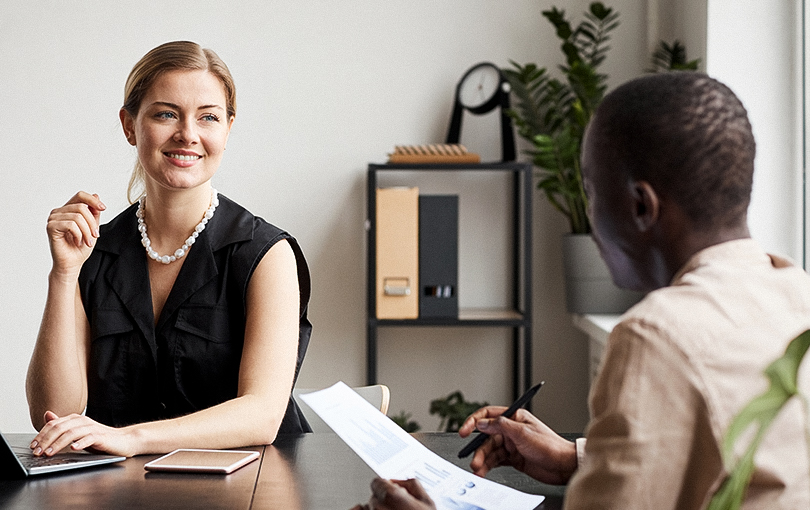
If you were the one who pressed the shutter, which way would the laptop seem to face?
facing away from the viewer and to the right of the viewer

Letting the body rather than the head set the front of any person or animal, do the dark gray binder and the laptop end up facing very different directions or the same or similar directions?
very different directions

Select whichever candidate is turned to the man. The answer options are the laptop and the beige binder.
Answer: the beige binder

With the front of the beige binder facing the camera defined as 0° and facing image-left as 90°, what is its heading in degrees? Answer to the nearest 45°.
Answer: approximately 0°

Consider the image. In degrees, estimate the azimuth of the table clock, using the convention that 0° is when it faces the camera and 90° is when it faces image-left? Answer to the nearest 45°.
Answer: approximately 45°

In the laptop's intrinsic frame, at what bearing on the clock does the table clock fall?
The table clock is roughly at 12 o'clock from the laptop.

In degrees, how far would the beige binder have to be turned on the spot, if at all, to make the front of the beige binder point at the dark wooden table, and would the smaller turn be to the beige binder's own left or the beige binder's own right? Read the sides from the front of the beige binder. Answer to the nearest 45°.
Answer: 0° — it already faces it

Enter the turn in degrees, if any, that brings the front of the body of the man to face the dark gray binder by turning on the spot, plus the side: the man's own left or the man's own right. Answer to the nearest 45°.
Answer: approximately 45° to the man's own right

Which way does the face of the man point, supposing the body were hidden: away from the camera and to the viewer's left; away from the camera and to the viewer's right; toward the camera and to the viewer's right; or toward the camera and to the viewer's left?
away from the camera and to the viewer's left

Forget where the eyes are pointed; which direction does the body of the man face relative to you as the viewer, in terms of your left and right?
facing away from the viewer and to the left of the viewer

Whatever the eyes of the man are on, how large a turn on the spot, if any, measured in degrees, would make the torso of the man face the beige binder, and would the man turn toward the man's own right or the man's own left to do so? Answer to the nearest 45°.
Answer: approximately 45° to the man's own right
